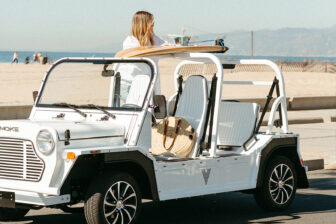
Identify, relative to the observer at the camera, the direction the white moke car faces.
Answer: facing the viewer and to the left of the viewer
